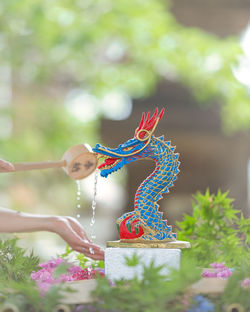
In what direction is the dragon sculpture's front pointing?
to the viewer's left
